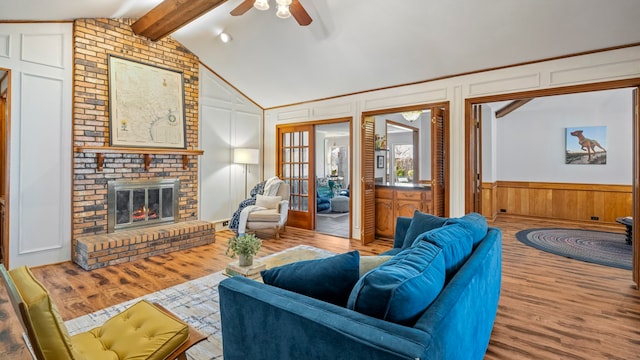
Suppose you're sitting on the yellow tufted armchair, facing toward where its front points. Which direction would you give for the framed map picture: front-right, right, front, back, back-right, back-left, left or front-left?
front-left

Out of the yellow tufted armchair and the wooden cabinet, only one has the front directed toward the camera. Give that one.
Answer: the wooden cabinet

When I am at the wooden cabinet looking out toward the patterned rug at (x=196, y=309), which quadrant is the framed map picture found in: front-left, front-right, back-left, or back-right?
front-right

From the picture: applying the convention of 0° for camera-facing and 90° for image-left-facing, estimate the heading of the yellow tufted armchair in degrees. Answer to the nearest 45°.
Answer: approximately 225°

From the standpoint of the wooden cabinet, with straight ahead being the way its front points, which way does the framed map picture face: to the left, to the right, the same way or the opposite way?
to the left

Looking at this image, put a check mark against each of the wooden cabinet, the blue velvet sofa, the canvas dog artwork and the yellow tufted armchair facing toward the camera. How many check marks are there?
2

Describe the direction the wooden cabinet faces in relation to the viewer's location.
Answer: facing the viewer

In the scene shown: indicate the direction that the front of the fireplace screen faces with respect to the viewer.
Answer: facing the viewer and to the right of the viewer

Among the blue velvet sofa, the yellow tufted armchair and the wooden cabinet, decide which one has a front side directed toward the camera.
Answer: the wooden cabinet

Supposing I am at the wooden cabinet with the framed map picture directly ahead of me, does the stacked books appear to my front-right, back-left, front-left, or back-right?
front-left

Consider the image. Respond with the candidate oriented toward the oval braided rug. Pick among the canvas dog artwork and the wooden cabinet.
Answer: the canvas dog artwork

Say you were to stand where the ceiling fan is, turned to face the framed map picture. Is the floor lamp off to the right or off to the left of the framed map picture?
right

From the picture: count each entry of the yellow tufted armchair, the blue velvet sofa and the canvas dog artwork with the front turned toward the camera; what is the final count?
1

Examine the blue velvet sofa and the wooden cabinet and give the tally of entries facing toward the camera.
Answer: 1

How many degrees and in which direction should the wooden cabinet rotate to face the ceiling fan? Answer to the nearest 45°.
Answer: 0° — it already faces it
